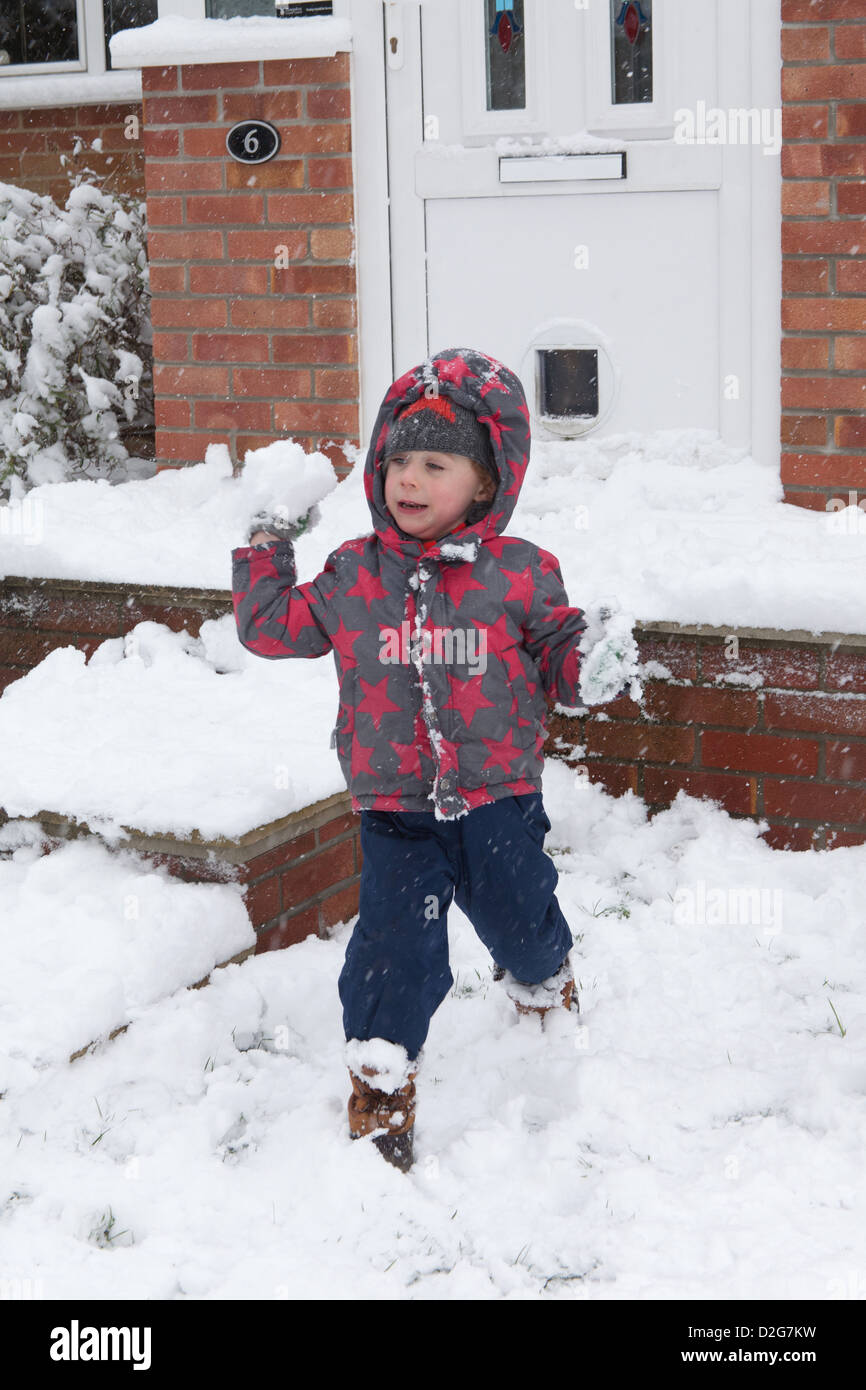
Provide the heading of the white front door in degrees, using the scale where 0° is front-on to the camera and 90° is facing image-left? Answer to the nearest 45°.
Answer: approximately 0°

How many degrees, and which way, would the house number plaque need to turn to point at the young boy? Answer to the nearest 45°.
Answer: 0° — it already faces them

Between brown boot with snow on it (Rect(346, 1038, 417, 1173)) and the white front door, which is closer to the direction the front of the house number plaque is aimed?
the brown boot with snow on it

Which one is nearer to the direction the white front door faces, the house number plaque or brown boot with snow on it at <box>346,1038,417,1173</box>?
the brown boot with snow on it

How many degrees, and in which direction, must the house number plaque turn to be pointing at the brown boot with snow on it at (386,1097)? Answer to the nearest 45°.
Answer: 0° — it already faces it

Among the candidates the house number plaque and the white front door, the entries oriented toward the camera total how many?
2

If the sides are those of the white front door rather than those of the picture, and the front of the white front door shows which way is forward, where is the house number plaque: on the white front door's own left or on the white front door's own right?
on the white front door's own right

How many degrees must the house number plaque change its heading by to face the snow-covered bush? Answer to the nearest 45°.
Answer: approximately 135° to its right
